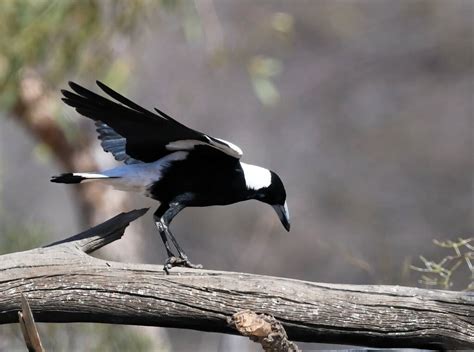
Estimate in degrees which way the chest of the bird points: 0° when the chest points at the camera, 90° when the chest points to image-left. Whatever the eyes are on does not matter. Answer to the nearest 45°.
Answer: approximately 270°
